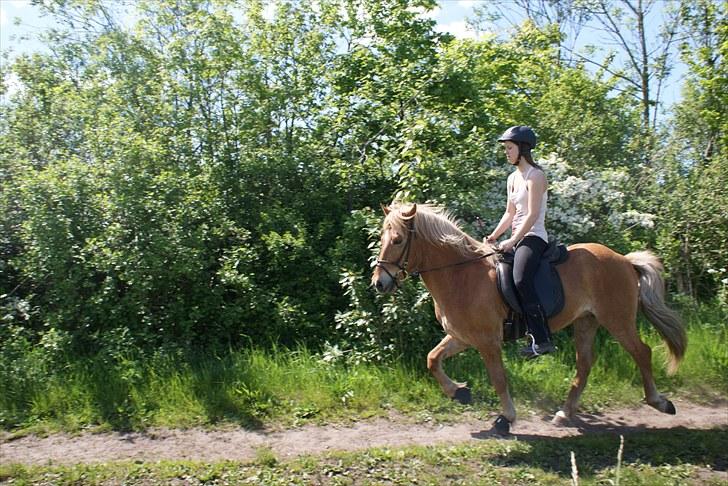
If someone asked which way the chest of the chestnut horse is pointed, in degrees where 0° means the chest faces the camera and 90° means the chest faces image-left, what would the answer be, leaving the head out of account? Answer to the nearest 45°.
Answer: approximately 90°

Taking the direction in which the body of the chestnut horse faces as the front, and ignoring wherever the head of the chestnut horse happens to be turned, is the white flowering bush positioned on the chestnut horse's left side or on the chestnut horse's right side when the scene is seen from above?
on the chestnut horse's right side
